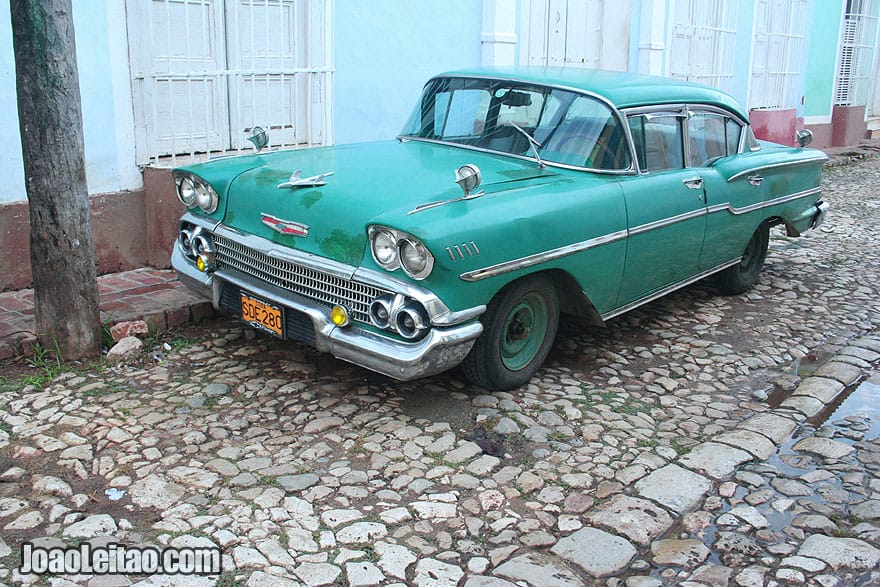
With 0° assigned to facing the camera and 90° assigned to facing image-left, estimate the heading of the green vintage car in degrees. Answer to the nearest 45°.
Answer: approximately 45°
